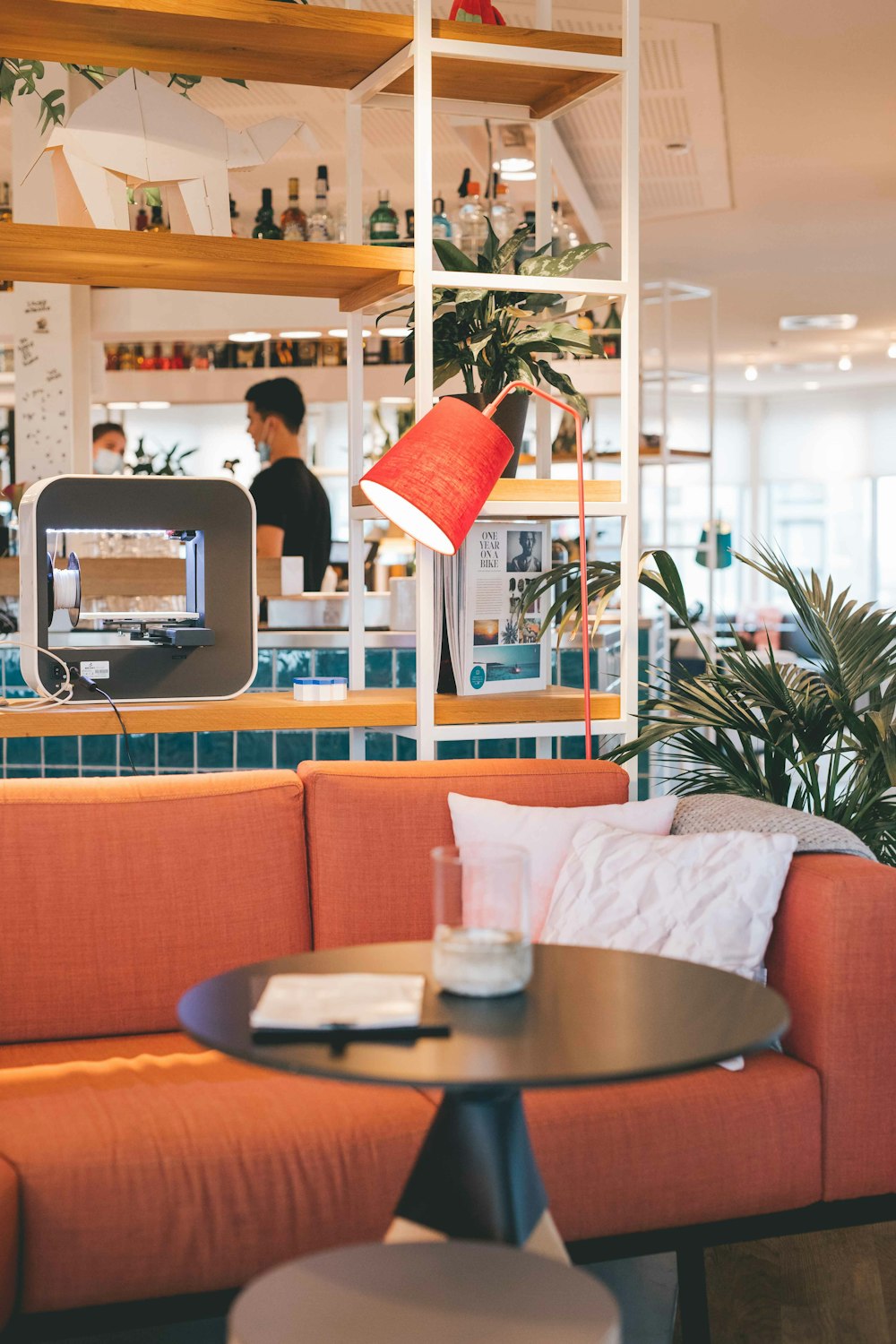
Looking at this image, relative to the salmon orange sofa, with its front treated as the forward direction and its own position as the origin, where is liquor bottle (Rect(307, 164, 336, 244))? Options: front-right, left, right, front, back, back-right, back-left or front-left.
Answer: back

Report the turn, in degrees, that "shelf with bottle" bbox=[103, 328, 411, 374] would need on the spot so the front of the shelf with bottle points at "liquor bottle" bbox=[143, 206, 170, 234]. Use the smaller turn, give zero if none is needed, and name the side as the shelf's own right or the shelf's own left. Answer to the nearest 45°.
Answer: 0° — it already faces it

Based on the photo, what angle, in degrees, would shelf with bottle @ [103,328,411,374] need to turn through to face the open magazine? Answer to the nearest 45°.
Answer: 0° — it already faces it

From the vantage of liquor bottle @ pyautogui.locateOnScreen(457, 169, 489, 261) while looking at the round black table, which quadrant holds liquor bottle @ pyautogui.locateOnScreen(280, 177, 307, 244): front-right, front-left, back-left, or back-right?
back-right

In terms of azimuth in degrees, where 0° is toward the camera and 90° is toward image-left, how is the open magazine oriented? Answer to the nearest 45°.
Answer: approximately 0°
